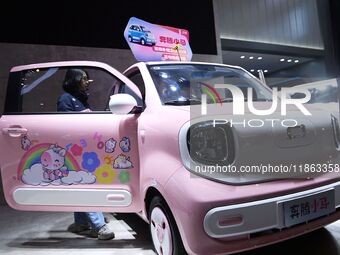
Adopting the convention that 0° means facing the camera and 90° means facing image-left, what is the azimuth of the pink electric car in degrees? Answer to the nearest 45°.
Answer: approximately 315°

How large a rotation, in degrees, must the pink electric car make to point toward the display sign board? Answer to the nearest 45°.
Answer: approximately 135° to its left
